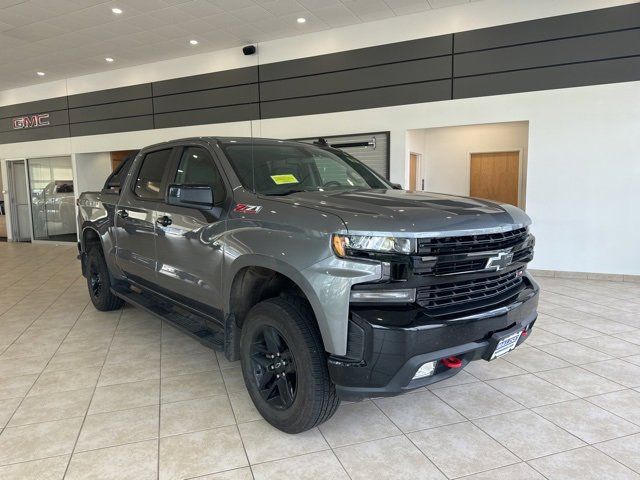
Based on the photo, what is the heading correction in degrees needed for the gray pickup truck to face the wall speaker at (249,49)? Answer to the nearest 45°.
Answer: approximately 135° to its left

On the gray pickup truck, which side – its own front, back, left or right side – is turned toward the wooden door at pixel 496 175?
left

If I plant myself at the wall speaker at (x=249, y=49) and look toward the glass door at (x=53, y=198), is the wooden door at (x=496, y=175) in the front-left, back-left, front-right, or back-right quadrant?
back-right

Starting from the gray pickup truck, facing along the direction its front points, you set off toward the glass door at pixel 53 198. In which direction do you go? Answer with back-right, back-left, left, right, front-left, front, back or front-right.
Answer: back

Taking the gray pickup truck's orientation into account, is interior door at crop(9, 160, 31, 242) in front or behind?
behind

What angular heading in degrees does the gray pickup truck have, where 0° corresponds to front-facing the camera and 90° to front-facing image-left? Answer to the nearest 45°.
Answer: approximately 315°

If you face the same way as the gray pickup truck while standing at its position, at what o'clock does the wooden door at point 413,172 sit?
The wooden door is roughly at 8 o'clock from the gray pickup truck.
